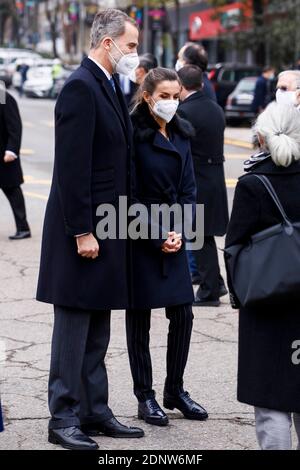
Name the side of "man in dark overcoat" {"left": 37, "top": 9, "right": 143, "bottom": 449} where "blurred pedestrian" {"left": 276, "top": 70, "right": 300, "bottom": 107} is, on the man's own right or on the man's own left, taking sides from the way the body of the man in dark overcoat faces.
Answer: on the man's own left

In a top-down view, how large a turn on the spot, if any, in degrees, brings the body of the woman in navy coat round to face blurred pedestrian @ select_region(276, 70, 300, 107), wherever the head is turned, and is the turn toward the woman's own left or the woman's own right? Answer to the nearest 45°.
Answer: approximately 90° to the woman's own left

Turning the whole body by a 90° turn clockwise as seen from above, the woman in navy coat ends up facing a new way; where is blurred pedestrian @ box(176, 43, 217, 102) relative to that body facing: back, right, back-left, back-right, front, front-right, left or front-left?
back-right

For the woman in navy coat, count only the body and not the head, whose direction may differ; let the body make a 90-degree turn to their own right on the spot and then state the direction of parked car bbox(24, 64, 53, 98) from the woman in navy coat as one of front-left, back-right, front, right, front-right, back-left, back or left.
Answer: back-right

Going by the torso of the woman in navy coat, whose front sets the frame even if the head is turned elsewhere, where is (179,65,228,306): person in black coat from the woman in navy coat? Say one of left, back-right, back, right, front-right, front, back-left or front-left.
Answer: back-left
